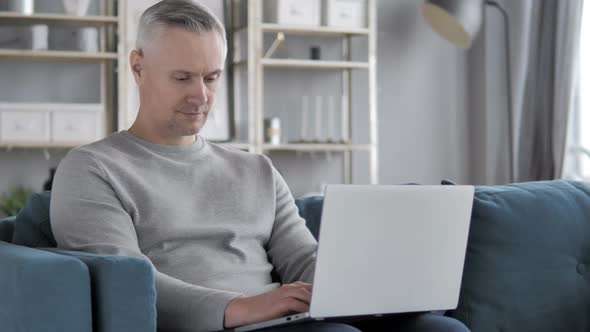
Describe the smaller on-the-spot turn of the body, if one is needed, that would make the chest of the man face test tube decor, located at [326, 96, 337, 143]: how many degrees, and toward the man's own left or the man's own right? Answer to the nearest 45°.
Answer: approximately 135° to the man's own left

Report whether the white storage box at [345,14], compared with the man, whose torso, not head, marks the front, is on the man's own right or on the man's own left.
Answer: on the man's own left

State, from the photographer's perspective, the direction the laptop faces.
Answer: facing away from the viewer and to the left of the viewer

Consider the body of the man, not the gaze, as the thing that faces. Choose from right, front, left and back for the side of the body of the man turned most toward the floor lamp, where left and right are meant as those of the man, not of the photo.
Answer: left

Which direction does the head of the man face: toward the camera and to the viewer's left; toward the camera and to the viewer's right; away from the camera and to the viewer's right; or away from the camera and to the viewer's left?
toward the camera and to the viewer's right

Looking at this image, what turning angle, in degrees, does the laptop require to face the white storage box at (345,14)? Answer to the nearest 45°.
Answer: approximately 45° to its right

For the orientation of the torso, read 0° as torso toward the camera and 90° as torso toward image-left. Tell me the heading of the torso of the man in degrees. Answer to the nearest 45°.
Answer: approximately 315°

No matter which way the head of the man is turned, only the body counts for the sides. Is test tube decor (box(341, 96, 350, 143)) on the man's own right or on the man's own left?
on the man's own left
